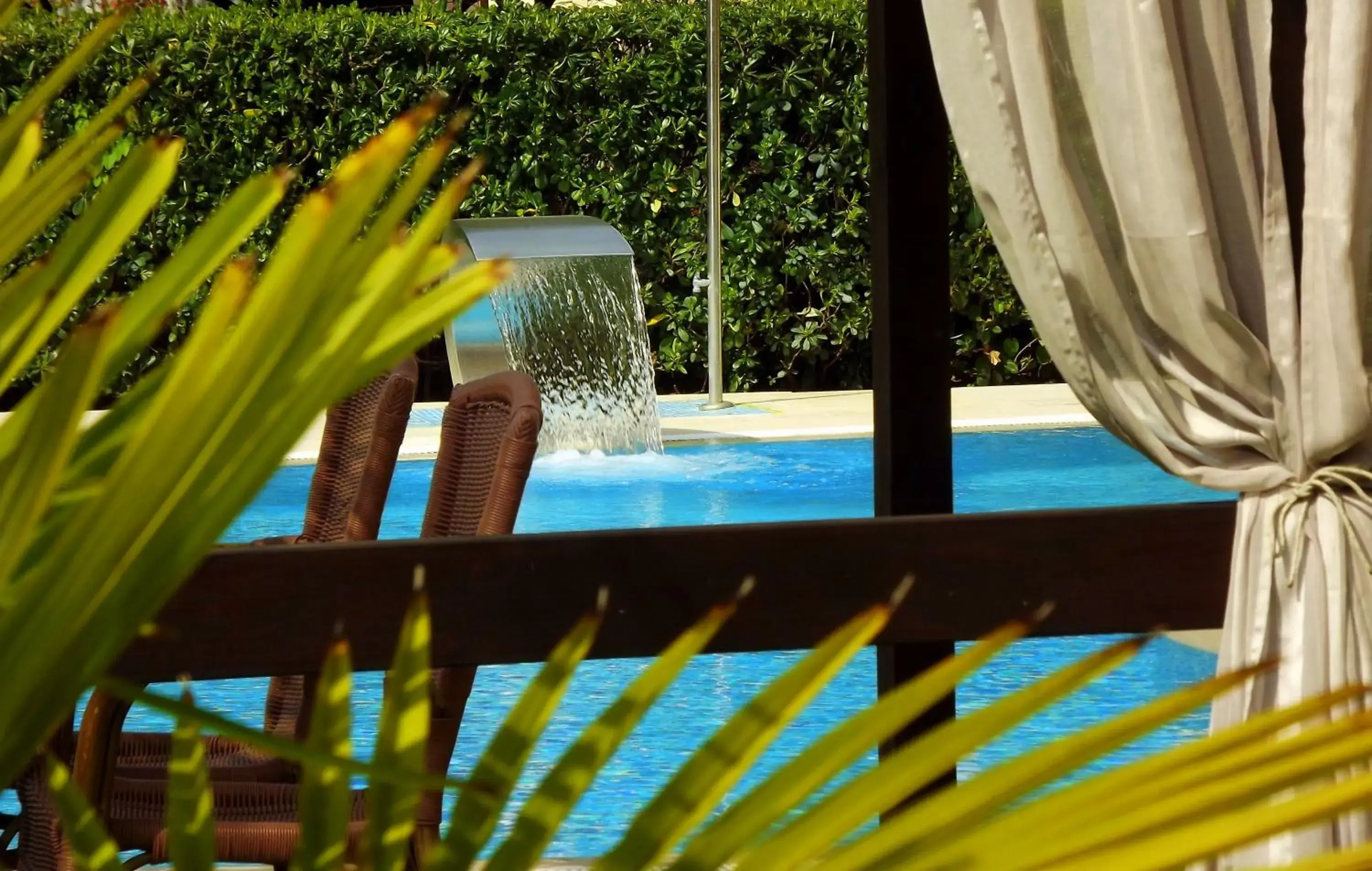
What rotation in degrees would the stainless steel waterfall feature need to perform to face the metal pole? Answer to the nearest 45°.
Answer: approximately 90° to its left

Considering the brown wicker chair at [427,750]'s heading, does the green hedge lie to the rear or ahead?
to the rear

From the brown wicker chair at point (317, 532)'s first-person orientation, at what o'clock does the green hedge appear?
The green hedge is roughly at 5 o'clock from the brown wicker chair.

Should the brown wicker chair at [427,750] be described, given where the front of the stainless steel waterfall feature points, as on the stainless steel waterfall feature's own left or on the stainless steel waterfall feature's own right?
on the stainless steel waterfall feature's own right

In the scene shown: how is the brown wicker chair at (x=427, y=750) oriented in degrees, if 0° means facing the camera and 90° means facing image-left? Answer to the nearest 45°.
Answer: approximately 45°

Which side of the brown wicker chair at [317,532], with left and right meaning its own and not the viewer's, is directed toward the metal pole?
back

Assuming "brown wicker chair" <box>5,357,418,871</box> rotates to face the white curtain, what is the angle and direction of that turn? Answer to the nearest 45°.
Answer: approximately 90° to its left
